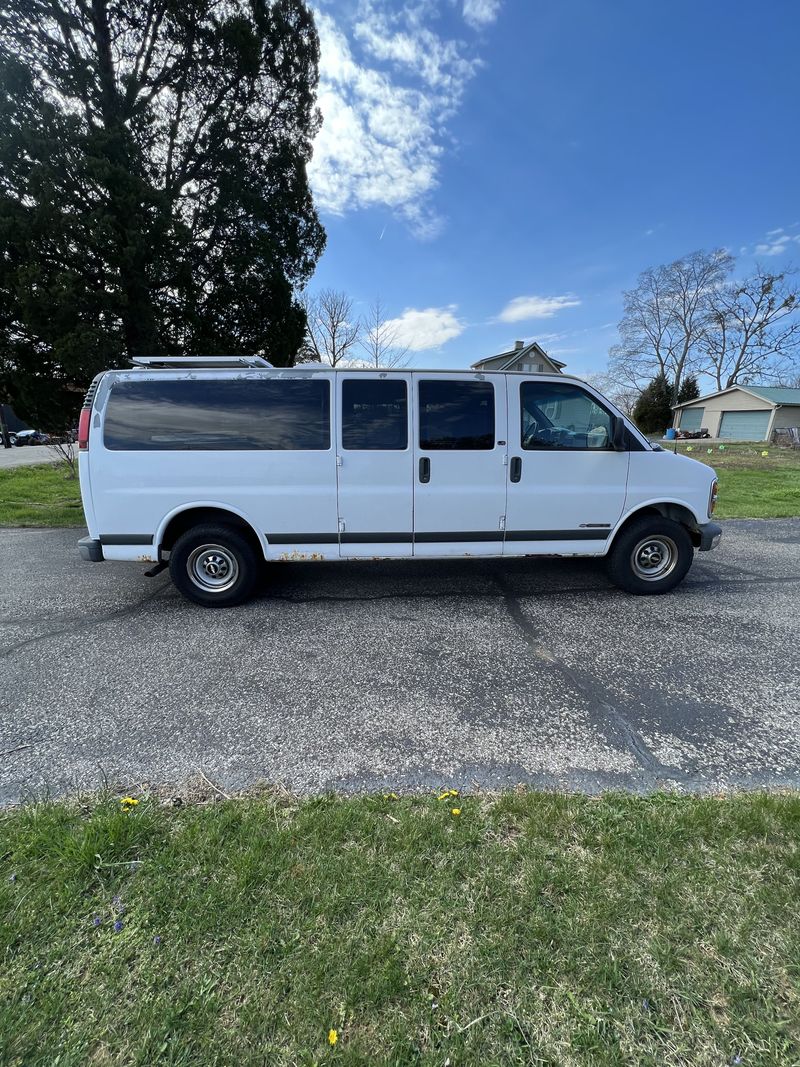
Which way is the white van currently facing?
to the viewer's right

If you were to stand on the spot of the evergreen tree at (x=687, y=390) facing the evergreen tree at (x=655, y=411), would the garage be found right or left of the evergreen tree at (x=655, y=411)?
left

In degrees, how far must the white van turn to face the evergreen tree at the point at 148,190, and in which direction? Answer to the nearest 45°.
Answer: approximately 135° to its left

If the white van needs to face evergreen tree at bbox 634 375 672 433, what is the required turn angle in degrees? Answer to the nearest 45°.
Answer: approximately 45° to its left

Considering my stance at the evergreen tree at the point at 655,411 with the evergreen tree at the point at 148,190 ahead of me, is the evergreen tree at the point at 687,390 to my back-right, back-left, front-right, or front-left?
back-left

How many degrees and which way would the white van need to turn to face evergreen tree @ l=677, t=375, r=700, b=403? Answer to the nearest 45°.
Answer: approximately 45° to its left
